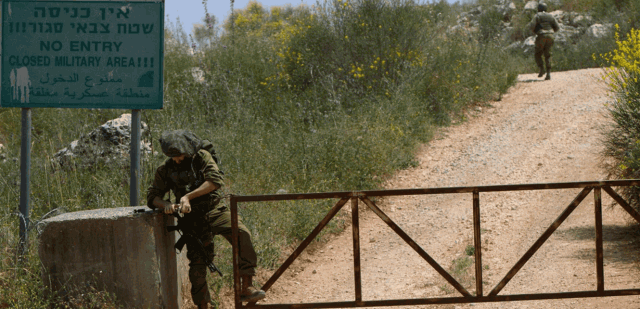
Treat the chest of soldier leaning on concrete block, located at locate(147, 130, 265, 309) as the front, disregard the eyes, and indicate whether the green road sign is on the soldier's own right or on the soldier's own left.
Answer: on the soldier's own right

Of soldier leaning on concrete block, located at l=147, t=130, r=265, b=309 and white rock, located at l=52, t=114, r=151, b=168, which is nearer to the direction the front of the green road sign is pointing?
the soldier leaning on concrete block

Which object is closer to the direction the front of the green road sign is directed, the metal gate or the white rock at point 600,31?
the metal gate

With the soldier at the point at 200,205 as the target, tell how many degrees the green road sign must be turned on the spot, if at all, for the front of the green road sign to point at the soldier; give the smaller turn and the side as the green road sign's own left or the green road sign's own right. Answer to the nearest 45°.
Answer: approximately 45° to the green road sign's own left

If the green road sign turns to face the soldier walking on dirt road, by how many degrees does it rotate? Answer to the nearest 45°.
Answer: approximately 135° to its left
